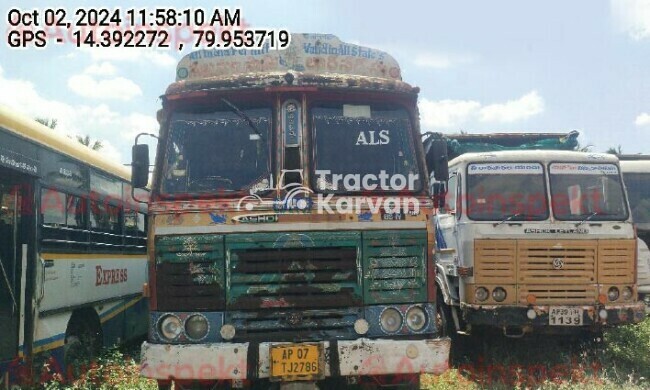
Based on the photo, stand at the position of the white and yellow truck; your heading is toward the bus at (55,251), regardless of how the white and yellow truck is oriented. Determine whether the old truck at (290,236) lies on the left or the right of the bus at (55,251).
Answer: left

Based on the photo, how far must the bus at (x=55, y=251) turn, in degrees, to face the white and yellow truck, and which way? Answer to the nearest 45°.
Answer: approximately 135° to its left

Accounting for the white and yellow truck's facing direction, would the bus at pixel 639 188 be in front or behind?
behind

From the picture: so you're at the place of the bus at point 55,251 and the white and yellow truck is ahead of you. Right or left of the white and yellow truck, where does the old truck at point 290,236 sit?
right

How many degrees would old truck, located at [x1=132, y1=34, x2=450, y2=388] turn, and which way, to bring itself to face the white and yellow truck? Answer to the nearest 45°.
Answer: approximately 135° to its left

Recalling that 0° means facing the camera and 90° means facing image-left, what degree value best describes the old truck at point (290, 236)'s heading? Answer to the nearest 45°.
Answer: approximately 0°

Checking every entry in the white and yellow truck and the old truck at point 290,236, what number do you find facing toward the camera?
2

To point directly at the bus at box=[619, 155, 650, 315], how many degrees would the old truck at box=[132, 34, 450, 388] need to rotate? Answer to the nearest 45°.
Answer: approximately 135° to its left

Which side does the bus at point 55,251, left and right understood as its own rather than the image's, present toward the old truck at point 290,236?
left
